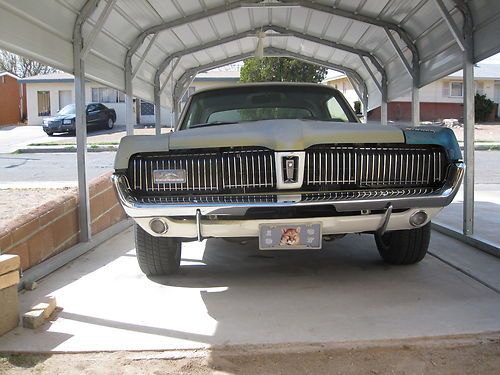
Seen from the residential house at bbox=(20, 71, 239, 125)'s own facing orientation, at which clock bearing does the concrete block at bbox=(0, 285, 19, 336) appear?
The concrete block is roughly at 12 o'clock from the residential house.

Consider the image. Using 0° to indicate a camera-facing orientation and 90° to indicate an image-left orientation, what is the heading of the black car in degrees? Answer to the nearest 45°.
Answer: approximately 45°

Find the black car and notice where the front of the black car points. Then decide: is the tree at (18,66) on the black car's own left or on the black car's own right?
on the black car's own right

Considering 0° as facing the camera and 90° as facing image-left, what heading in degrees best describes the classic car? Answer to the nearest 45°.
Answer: approximately 0°

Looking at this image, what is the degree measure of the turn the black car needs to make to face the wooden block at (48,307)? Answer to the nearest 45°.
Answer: approximately 45° to its left

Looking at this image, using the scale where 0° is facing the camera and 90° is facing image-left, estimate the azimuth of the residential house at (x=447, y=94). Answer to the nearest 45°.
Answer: approximately 0°

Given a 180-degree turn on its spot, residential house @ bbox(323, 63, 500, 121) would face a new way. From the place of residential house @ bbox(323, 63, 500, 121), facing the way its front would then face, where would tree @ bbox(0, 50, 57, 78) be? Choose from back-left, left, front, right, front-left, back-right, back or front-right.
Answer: left
